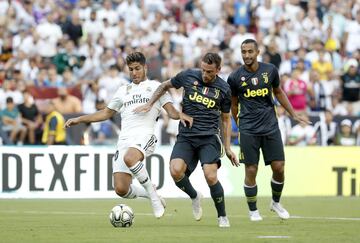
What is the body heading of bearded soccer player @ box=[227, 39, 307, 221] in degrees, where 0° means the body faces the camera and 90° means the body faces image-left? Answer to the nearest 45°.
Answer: approximately 0°

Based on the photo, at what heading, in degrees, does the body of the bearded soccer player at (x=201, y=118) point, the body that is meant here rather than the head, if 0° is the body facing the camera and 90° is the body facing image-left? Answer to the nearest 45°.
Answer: approximately 0°

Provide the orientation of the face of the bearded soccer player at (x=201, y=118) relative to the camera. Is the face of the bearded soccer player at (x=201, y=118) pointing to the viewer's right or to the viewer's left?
to the viewer's left
